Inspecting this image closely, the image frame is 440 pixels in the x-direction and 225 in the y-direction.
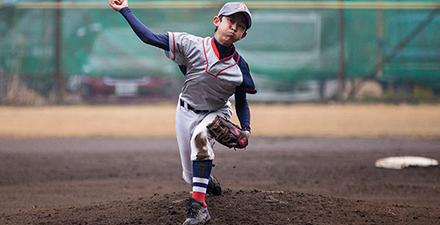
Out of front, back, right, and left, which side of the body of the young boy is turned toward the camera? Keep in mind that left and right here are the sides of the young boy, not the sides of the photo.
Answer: front

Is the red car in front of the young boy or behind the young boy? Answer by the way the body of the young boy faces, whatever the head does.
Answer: behind
